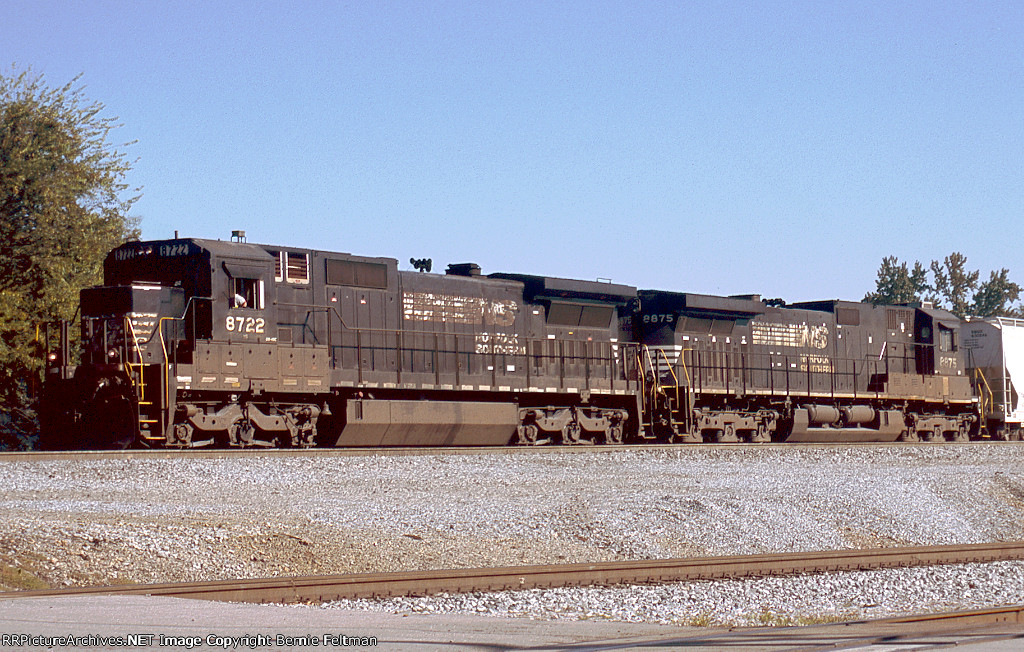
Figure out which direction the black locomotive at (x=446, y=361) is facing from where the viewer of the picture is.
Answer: facing the viewer and to the left of the viewer

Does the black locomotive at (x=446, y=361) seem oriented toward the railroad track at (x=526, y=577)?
no
